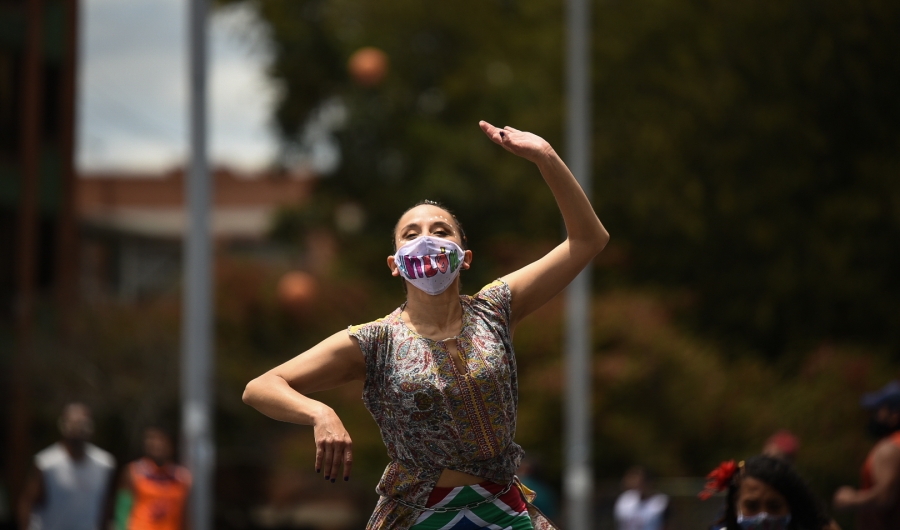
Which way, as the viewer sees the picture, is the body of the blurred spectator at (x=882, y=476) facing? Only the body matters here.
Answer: to the viewer's left

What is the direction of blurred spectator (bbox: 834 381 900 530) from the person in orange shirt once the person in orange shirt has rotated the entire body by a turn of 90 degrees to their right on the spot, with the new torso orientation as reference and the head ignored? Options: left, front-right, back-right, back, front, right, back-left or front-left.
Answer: back-left

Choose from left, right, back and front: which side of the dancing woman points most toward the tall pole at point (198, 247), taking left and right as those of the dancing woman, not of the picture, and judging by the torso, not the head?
back

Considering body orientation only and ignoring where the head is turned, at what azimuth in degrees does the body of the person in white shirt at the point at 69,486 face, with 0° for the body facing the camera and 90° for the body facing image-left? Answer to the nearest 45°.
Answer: approximately 0°

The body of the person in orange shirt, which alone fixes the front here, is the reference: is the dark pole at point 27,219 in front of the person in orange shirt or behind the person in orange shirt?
behind
